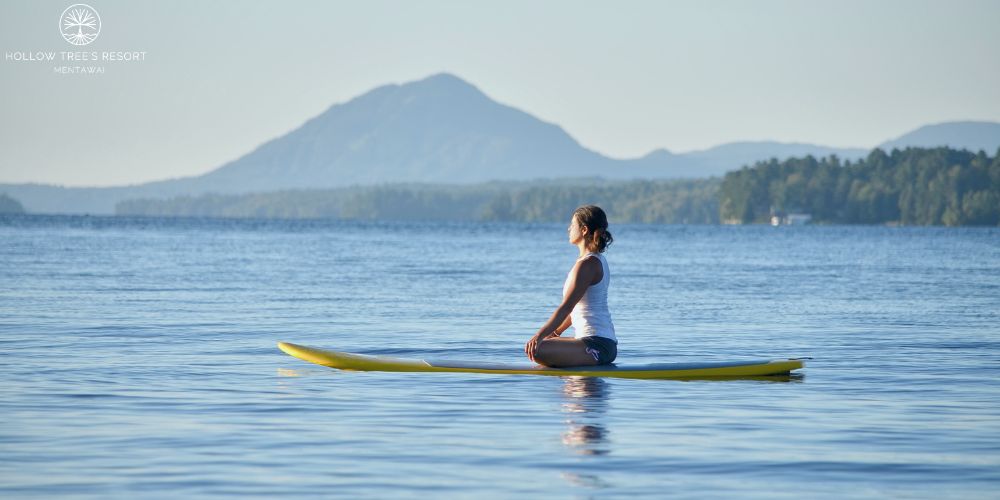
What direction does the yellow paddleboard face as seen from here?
to the viewer's left

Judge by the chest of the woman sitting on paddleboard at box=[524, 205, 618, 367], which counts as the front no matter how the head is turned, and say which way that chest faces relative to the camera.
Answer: to the viewer's left
